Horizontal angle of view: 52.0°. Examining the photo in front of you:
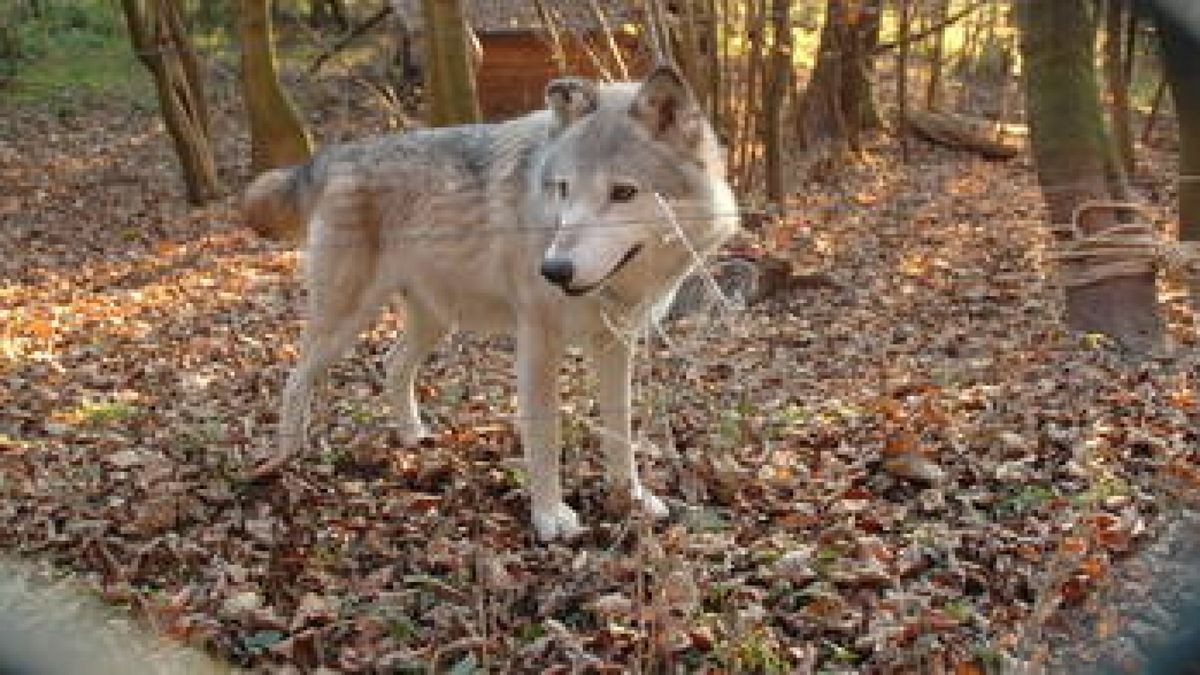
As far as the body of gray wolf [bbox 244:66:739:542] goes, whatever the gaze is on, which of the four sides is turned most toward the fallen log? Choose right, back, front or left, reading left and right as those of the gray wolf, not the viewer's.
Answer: left

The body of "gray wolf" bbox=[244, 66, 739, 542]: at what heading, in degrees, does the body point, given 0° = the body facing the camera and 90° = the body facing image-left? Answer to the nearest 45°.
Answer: approximately 315°

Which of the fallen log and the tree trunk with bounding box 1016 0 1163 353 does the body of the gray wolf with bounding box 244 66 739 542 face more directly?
the tree trunk

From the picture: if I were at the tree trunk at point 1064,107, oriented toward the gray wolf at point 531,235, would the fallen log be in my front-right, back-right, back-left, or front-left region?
back-right
